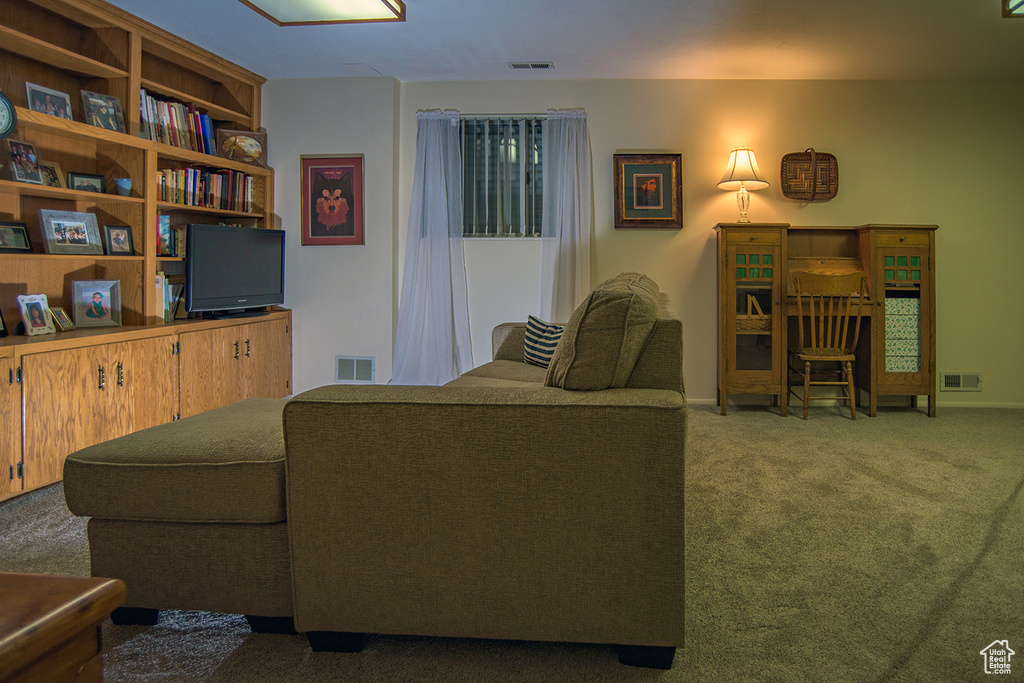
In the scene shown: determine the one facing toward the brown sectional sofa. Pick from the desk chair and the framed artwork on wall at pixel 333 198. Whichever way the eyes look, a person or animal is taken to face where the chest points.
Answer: the framed artwork on wall

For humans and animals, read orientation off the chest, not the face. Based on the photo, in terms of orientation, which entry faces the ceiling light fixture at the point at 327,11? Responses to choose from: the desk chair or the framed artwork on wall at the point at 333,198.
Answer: the framed artwork on wall

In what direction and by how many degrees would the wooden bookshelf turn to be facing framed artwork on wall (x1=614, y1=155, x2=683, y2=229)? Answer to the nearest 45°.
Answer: approximately 45° to its left

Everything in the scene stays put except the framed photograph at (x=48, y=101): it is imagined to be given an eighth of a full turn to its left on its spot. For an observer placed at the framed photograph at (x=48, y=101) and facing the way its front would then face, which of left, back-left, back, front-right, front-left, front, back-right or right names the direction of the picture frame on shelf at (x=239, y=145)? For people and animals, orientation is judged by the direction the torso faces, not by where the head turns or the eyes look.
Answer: front-left

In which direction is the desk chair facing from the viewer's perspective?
away from the camera

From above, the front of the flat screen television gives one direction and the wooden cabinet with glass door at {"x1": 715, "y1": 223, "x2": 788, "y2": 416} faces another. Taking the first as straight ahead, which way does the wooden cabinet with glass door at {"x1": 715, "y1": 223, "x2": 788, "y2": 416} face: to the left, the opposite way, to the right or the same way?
to the right

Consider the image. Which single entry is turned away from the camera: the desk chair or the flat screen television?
the desk chair

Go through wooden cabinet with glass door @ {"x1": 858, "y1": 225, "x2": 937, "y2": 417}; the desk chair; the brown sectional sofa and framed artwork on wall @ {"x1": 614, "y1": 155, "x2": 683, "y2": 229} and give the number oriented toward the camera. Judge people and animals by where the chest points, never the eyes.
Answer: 2

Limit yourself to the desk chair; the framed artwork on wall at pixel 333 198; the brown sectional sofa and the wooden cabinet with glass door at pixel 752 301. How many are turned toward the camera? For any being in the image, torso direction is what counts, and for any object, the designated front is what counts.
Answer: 2

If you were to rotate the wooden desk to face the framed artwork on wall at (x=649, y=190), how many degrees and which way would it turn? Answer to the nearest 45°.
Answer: approximately 90° to its right

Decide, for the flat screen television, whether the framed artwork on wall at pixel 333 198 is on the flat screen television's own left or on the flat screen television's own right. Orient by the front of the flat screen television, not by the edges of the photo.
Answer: on the flat screen television's own left
